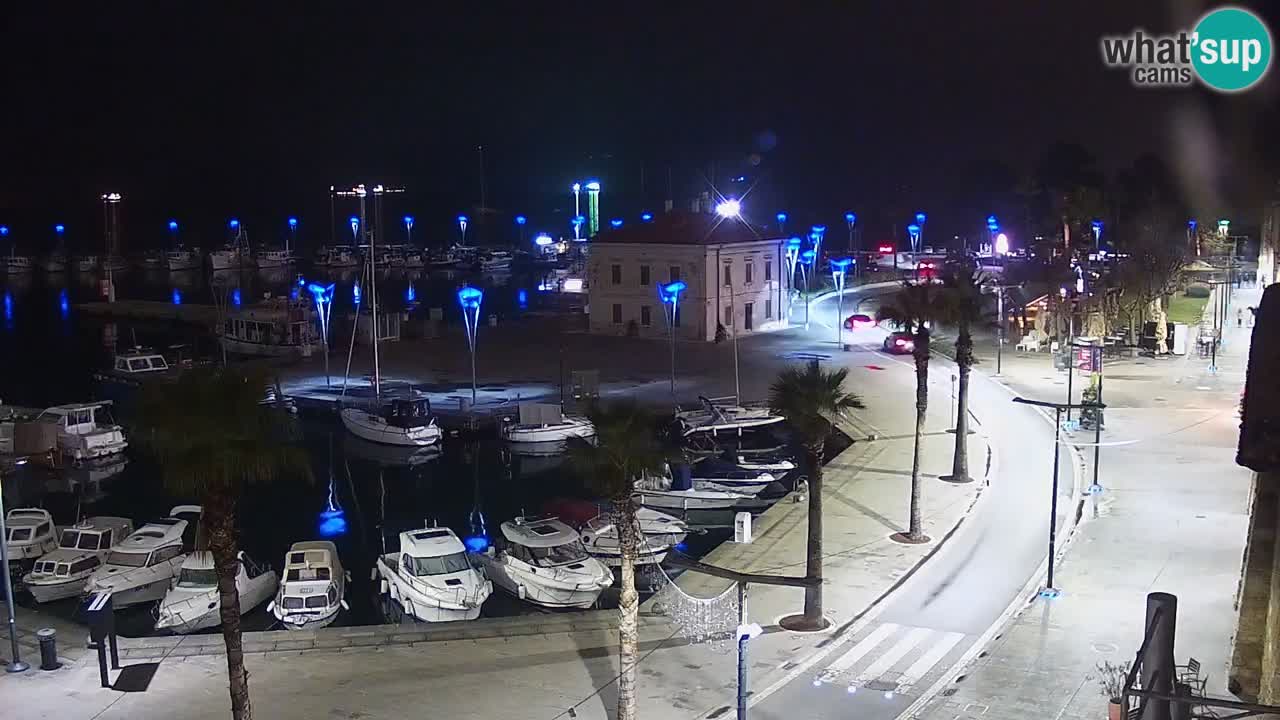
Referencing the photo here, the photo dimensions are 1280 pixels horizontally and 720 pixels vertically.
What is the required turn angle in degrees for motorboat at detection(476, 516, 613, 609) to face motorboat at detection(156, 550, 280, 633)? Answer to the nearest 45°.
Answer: approximately 135° to its right

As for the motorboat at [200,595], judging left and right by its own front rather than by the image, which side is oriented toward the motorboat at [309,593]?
left

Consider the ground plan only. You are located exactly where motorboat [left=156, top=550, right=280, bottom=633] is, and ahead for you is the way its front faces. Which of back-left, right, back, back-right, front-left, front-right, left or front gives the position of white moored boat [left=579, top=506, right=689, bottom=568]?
back-left

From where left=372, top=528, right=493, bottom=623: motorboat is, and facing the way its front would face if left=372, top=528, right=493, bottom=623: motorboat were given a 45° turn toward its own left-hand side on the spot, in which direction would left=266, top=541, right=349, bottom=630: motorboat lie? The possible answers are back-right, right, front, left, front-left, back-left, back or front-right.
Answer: back

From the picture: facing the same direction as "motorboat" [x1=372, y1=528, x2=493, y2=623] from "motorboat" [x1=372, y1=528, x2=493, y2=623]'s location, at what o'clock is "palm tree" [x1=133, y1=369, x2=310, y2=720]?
The palm tree is roughly at 2 o'clock from the motorboat.

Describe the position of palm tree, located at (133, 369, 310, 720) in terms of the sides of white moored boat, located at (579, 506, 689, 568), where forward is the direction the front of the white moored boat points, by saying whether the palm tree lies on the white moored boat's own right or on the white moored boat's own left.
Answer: on the white moored boat's own right

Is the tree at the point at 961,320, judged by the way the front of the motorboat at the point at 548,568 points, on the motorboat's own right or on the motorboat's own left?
on the motorboat's own left

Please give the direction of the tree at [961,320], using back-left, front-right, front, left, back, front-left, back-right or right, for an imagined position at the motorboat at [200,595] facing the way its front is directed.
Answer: back-left
